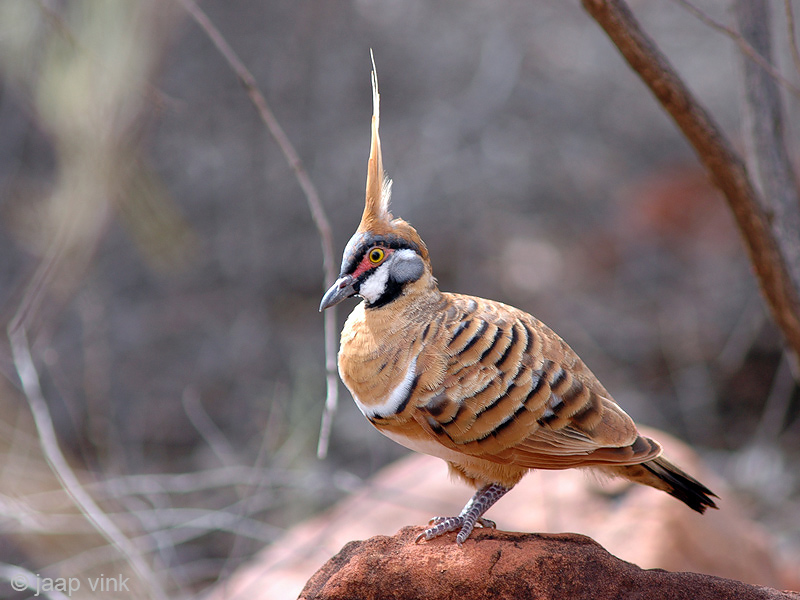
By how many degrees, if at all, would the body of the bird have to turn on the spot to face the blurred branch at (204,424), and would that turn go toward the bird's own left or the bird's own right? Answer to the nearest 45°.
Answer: approximately 45° to the bird's own right

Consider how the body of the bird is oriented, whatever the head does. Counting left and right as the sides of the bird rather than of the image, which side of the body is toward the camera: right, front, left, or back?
left

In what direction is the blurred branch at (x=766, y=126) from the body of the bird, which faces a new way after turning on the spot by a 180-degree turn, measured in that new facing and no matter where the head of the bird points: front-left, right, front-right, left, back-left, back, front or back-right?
front-left

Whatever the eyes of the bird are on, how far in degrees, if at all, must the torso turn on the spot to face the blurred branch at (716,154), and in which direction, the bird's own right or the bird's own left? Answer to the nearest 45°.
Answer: approximately 135° to the bird's own right
